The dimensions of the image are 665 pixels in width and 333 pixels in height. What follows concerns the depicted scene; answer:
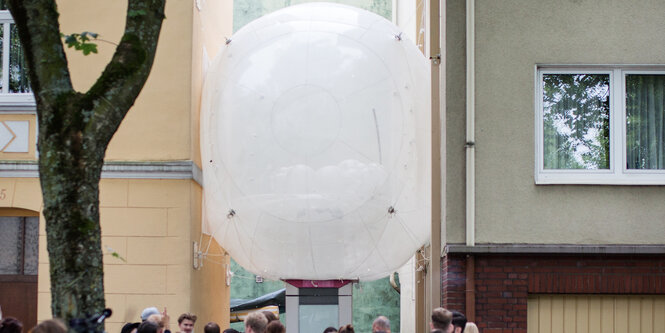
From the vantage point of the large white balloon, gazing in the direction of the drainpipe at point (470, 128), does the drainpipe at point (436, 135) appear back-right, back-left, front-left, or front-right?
front-left

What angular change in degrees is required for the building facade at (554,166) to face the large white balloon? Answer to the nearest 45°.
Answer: approximately 135° to its right

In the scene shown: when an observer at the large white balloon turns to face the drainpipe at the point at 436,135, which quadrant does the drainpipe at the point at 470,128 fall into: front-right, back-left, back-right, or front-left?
front-right

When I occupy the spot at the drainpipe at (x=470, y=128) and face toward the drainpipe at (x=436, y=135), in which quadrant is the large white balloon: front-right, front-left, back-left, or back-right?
front-left

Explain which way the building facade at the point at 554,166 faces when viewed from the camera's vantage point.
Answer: facing the viewer
